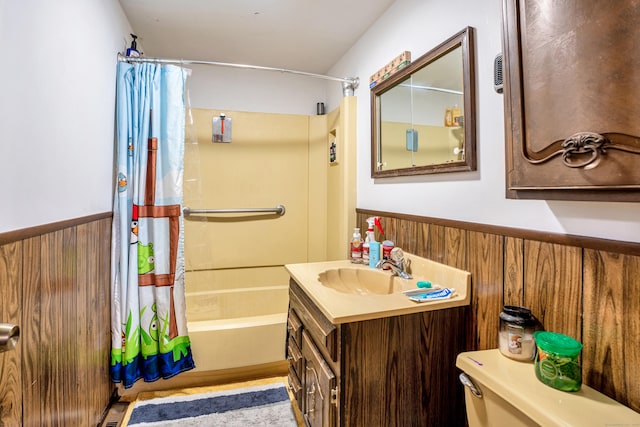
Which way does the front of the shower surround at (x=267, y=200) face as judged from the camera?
facing the viewer

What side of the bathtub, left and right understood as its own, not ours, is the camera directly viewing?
front

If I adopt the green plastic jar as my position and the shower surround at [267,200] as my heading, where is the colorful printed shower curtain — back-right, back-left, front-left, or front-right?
front-left

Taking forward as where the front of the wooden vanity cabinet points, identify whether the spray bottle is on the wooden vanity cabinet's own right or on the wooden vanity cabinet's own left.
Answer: on the wooden vanity cabinet's own right

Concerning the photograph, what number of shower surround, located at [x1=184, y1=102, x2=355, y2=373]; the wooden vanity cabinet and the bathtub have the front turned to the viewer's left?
1

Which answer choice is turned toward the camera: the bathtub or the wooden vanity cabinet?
the bathtub

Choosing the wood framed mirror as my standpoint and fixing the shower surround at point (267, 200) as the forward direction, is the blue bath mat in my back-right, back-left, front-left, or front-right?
front-left

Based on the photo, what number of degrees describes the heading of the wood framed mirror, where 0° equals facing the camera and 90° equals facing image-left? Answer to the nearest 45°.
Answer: approximately 45°

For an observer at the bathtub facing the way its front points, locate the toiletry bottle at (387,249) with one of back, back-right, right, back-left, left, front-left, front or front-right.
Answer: front-left

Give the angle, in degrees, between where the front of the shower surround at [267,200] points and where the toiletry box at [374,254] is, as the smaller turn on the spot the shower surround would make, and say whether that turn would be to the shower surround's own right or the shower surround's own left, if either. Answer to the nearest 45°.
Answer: approximately 45° to the shower surround's own left

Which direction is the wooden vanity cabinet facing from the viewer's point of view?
to the viewer's left

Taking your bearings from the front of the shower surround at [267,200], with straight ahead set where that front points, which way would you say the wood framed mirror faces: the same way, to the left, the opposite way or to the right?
to the right
